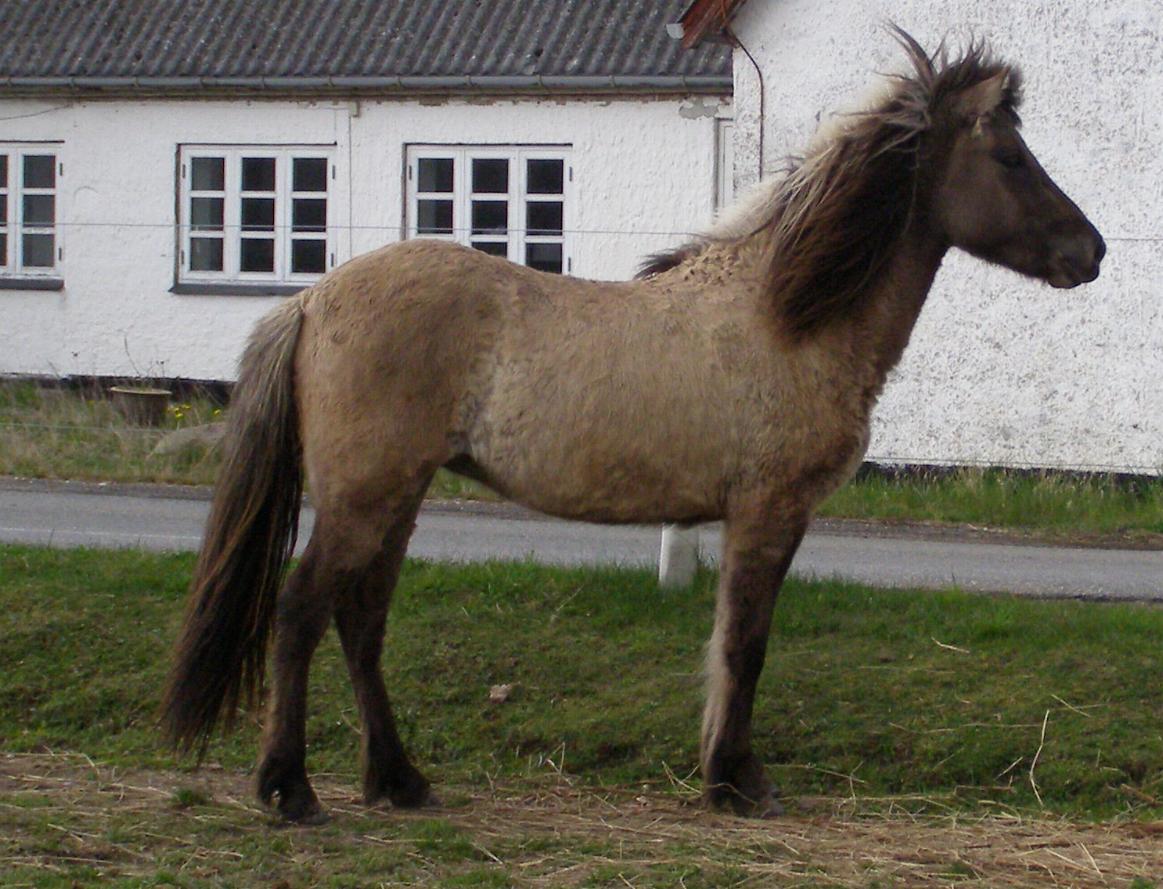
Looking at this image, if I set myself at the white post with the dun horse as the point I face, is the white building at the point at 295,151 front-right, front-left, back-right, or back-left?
back-right

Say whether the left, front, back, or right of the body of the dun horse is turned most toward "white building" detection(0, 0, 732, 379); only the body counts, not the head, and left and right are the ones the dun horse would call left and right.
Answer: left

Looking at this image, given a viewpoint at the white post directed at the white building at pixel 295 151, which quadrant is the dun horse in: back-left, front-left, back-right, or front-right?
back-left

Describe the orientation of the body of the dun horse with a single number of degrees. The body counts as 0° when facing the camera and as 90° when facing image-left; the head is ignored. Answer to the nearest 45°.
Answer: approximately 270°
